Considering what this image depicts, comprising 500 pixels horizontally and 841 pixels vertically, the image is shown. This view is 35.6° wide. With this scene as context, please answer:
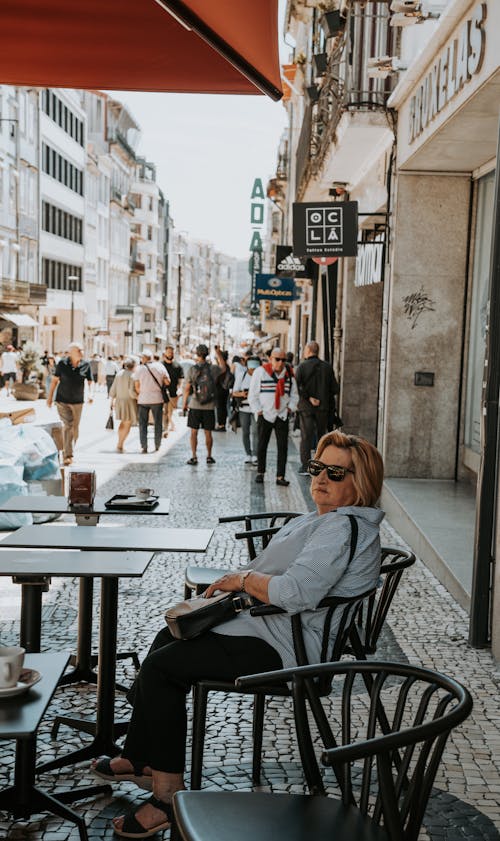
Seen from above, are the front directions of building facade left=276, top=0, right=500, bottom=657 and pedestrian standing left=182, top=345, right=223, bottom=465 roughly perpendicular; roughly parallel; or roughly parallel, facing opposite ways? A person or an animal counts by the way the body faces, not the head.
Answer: roughly perpendicular

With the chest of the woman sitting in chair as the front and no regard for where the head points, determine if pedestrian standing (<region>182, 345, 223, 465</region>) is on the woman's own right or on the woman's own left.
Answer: on the woman's own right

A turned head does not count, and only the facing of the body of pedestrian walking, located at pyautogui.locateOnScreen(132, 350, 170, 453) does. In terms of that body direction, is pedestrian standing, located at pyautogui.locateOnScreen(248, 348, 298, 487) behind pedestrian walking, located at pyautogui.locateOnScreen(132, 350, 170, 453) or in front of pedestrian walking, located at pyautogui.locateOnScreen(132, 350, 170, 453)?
behind

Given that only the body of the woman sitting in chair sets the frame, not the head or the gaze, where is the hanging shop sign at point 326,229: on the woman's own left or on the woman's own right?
on the woman's own right

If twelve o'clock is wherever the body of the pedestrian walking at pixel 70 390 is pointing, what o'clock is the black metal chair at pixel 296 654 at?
The black metal chair is roughly at 12 o'clock from the pedestrian walking.

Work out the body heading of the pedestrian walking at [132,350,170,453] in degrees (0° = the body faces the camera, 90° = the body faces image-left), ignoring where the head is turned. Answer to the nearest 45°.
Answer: approximately 180°

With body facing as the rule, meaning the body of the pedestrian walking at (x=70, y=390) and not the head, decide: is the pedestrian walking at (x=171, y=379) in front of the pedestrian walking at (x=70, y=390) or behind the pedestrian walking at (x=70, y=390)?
behind

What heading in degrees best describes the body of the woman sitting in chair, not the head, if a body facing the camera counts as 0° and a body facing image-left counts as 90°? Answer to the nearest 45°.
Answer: approximately 90°

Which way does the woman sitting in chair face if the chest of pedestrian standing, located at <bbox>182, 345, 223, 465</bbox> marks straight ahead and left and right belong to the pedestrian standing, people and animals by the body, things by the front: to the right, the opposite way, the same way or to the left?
to the left

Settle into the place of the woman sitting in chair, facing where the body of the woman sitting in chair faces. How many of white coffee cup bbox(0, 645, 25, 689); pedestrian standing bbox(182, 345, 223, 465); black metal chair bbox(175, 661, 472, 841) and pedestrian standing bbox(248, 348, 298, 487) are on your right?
2
